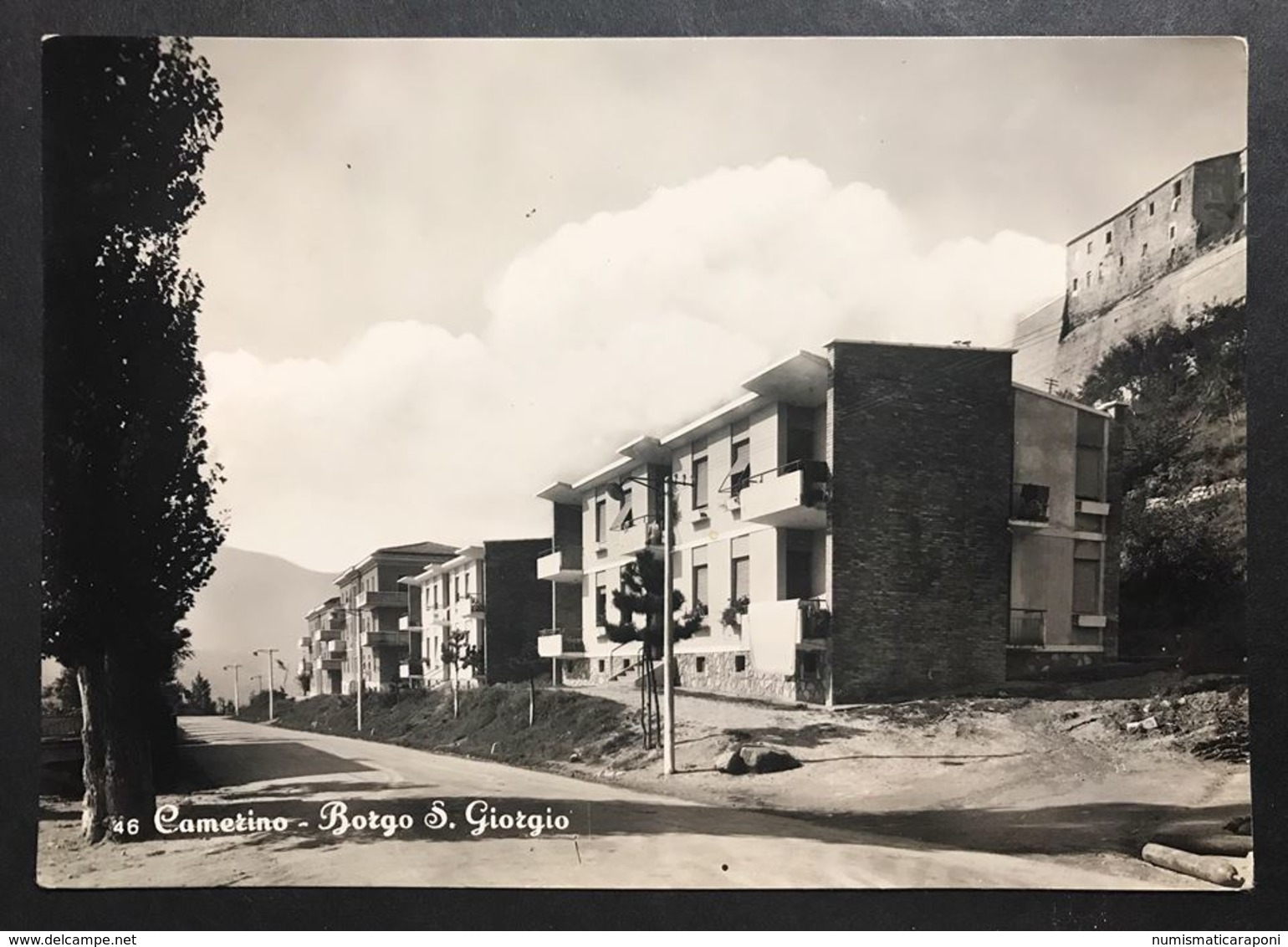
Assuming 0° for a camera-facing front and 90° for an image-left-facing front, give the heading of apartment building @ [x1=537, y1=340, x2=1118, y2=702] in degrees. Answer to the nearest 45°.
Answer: approximately 45°

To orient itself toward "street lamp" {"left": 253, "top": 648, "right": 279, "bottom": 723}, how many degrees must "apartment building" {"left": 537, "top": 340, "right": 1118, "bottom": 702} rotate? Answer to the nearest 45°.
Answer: approximately 45° to its right

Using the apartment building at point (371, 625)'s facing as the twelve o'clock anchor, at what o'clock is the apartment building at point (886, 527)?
the apartment building at point (886, 527) is roughly at 8 o'clock from the apartment building at point (371, 625).

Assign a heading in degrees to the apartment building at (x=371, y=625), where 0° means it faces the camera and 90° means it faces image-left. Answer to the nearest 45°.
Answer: approximately 45°
